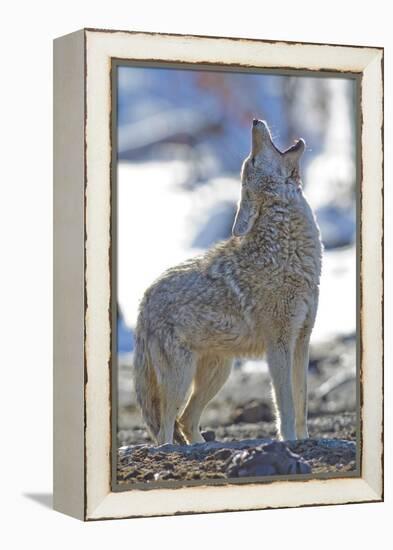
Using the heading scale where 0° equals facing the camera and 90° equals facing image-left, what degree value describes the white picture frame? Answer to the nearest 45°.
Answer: approximately 315°
